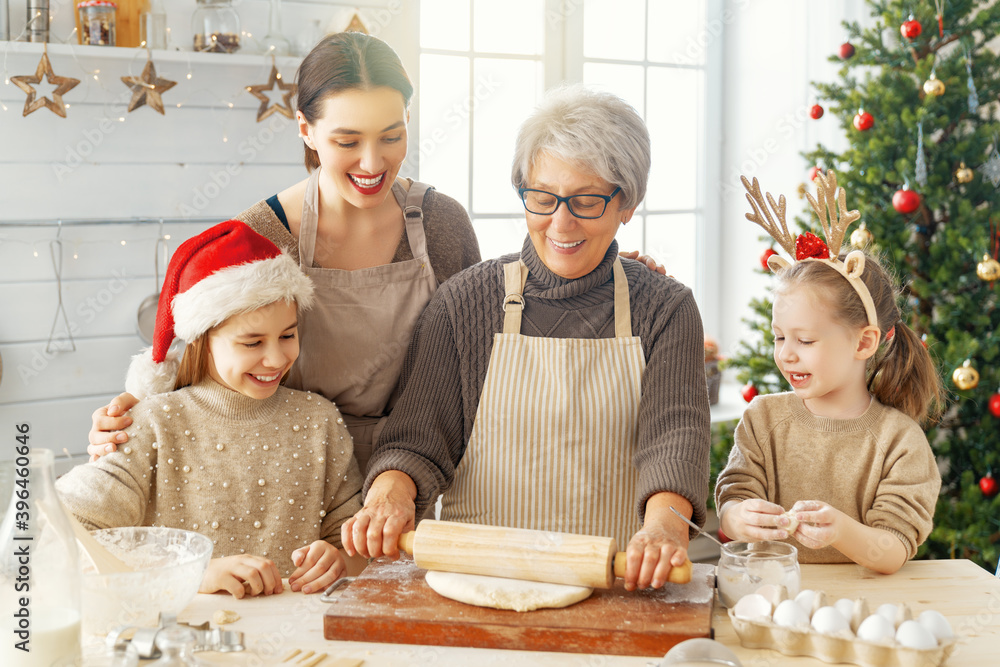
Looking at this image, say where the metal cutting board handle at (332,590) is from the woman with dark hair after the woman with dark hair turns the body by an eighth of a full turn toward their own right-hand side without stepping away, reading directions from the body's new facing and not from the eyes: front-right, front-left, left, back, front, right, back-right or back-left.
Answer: front-left

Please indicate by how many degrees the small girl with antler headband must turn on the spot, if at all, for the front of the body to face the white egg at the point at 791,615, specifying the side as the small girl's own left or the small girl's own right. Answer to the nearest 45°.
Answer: approximately 45° to the small girl's own left

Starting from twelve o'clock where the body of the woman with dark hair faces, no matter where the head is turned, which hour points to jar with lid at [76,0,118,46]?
The jar with lid is roughly at 5 o'clock from the woman with dark hair.

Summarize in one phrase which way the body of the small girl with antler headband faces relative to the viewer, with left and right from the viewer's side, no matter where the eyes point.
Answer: facing the viewer and to the left of the viewer

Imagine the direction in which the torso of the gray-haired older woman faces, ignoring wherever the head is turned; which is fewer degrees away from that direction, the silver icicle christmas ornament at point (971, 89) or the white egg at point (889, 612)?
the white egg

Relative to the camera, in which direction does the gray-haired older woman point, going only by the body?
toward the camera

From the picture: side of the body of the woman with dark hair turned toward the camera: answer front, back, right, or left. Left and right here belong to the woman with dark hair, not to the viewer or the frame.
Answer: front

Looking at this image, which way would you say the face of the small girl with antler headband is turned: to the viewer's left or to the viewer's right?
to the viewer's left

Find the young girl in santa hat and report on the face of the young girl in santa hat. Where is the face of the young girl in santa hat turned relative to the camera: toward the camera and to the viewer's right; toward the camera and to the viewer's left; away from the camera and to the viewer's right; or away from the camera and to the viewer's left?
toward the camera and to the viewer's right

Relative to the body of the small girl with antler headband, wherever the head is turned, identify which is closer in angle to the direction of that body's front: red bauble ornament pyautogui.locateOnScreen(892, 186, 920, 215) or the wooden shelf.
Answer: the wooden shelf

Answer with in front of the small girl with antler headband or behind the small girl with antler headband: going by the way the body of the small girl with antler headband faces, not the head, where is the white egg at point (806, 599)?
in front

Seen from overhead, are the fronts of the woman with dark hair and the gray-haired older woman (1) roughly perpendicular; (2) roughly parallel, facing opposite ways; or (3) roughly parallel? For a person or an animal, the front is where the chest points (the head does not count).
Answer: roughly parallel

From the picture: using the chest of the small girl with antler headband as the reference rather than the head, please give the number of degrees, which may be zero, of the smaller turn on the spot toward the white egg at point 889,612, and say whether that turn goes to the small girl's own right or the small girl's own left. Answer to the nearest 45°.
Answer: approximately 45° to the small girl's own left
